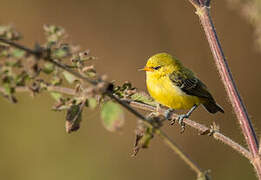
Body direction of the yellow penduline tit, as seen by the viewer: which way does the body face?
to the viewer's left
